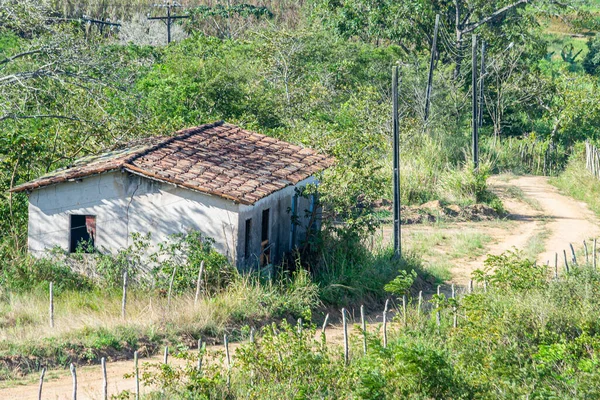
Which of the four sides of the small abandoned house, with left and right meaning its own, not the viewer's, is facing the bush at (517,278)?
front

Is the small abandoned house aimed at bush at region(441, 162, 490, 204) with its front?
no

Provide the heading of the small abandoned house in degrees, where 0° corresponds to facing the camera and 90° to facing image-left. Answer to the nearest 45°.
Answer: approximately 315°

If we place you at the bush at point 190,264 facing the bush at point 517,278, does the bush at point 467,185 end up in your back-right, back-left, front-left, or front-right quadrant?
front-left
